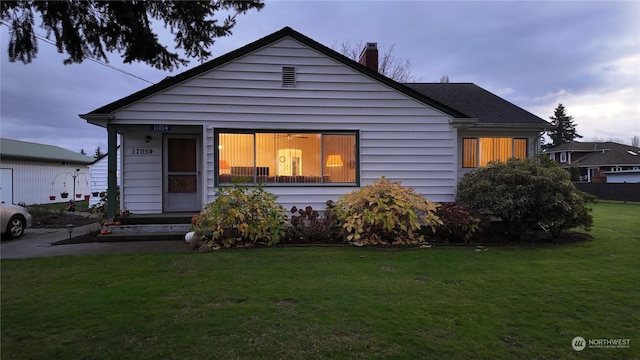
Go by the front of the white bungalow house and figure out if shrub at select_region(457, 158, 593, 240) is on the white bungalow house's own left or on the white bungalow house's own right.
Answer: on the white bungalow house's own left

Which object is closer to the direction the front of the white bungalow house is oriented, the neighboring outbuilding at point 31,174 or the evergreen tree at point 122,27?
the evergreen tree

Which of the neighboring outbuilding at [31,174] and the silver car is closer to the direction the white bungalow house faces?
the silver car

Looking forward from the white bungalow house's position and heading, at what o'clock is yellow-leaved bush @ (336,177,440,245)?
The yellow-leaved bush is roughly at 10 o'clock from the white bungalow house.

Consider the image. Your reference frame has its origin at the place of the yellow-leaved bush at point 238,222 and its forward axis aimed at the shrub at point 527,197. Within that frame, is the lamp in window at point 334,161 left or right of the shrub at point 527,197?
left

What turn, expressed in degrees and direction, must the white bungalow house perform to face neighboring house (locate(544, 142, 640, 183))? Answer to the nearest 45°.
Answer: approximately 135° to its left

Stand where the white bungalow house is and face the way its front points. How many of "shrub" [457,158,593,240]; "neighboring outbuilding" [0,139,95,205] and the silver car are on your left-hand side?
1

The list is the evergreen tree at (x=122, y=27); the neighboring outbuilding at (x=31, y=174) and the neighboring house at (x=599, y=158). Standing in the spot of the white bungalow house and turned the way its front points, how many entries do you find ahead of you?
1

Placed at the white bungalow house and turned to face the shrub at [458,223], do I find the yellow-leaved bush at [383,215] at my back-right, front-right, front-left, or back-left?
front-right

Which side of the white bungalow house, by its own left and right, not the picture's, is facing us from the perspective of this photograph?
front

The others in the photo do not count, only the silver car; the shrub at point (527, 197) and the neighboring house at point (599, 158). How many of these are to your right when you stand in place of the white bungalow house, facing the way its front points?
1

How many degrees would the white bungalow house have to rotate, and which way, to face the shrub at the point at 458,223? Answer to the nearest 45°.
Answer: approximately 90° to its left

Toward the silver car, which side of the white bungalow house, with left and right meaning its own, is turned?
right

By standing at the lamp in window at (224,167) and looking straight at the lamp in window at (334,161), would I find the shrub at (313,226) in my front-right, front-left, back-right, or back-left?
front-right

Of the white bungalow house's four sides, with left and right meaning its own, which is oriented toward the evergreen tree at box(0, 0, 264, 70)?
front
